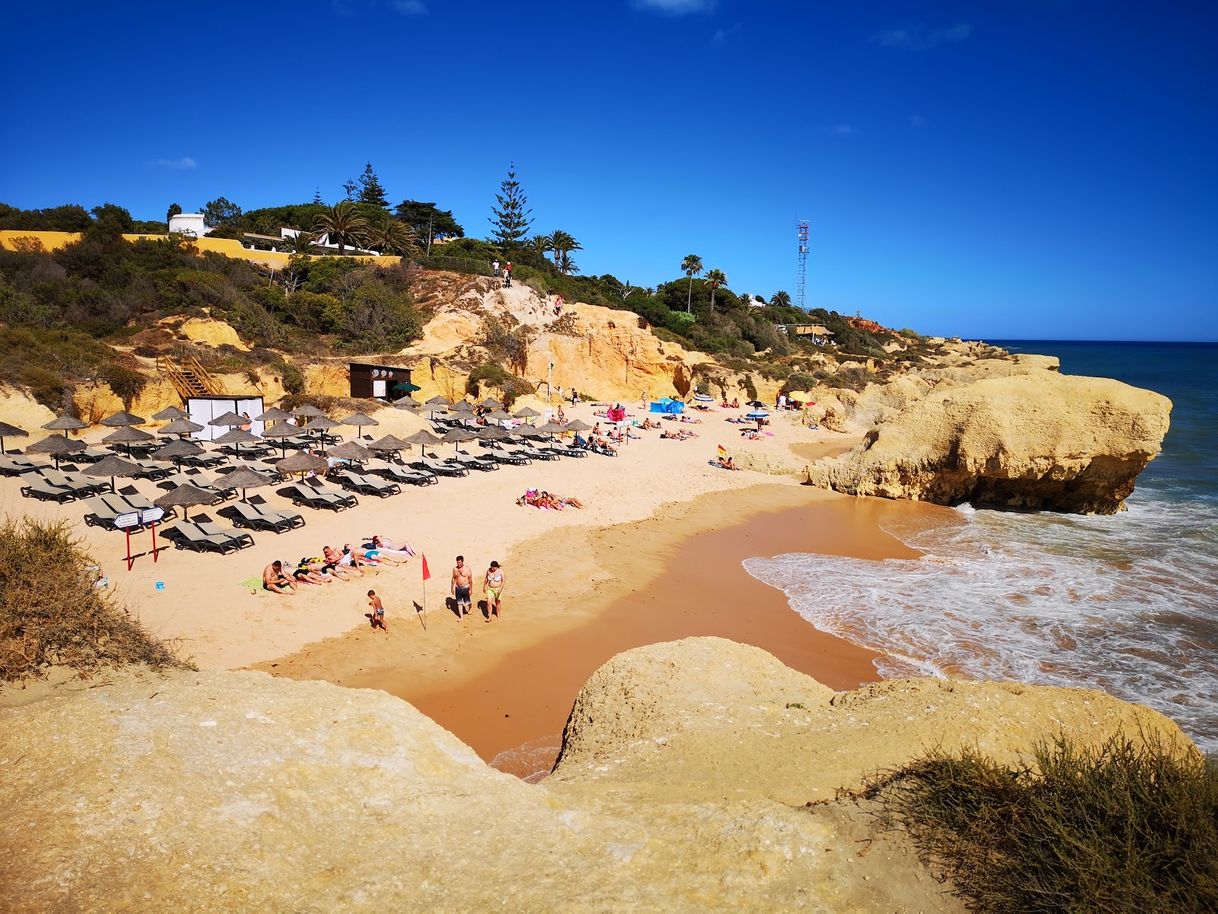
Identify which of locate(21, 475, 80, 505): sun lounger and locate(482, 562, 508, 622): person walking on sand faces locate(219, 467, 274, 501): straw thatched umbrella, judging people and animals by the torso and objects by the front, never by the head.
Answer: the sun lounger

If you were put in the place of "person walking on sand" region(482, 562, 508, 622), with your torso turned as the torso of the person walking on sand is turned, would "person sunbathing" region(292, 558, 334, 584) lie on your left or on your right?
on your right

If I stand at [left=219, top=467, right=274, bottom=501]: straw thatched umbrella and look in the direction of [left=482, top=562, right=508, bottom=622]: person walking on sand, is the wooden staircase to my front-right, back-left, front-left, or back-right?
back-left

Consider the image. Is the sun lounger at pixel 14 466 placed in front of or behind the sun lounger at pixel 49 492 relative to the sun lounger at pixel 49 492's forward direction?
behind

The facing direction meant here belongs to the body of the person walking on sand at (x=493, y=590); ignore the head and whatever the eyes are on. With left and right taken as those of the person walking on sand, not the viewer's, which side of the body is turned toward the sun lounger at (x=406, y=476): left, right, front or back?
back

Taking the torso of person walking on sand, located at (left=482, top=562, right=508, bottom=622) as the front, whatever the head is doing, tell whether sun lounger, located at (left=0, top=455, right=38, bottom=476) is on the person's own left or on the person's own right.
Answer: on the person's own right

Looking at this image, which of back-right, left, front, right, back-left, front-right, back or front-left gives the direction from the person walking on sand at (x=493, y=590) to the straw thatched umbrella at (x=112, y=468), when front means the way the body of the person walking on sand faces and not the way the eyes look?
back-right

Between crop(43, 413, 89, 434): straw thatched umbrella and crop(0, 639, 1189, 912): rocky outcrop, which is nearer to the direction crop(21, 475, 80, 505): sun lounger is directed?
the rocky outcrop

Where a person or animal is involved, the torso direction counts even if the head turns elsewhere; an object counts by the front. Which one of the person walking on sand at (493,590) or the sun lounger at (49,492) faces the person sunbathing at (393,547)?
the sun lounger

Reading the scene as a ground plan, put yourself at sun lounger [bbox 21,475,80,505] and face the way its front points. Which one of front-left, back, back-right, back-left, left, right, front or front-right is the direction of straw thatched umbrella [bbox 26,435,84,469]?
back-left
